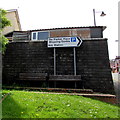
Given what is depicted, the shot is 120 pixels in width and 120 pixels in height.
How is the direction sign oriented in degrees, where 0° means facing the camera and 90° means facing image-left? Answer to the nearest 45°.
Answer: approximately 0°
